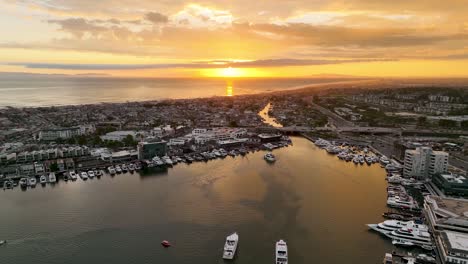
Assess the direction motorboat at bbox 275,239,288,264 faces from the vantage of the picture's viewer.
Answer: facing away from the viewer

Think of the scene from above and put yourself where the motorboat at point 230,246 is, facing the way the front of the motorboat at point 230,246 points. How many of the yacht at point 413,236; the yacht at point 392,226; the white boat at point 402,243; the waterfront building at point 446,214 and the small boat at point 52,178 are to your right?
4

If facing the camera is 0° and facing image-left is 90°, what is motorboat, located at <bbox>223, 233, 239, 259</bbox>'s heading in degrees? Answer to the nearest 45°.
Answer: approximately 180°

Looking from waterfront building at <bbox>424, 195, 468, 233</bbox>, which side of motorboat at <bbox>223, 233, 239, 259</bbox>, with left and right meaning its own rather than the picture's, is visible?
right

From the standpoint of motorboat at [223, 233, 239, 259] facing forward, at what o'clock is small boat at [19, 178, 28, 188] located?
The small boat is roughly at 10 o'clock from the motorboat.

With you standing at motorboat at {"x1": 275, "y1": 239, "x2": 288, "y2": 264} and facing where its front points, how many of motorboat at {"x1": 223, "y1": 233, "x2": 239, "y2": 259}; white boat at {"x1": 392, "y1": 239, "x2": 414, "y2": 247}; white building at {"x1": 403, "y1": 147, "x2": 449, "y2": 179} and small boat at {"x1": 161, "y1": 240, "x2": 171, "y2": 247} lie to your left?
2

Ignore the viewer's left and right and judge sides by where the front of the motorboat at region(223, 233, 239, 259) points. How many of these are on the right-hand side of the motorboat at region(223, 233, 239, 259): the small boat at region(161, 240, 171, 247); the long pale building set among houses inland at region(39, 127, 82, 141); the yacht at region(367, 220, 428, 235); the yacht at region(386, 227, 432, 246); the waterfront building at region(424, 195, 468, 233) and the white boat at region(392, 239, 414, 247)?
4

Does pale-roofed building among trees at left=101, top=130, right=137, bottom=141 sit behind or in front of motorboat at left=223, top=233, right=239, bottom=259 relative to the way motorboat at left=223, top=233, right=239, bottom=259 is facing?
in front
